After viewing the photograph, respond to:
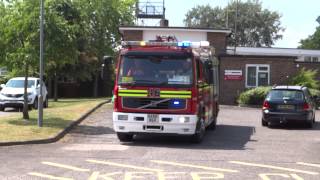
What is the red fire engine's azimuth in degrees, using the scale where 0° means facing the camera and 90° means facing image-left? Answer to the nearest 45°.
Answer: approximately 0°

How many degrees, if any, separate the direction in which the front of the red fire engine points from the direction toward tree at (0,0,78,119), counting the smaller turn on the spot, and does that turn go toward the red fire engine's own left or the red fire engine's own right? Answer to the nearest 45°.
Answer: approximately 135° to the red fire engine's own right

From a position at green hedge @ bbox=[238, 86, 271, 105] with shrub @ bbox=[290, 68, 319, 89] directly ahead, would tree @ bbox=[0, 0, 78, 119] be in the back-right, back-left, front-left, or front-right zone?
back-right
